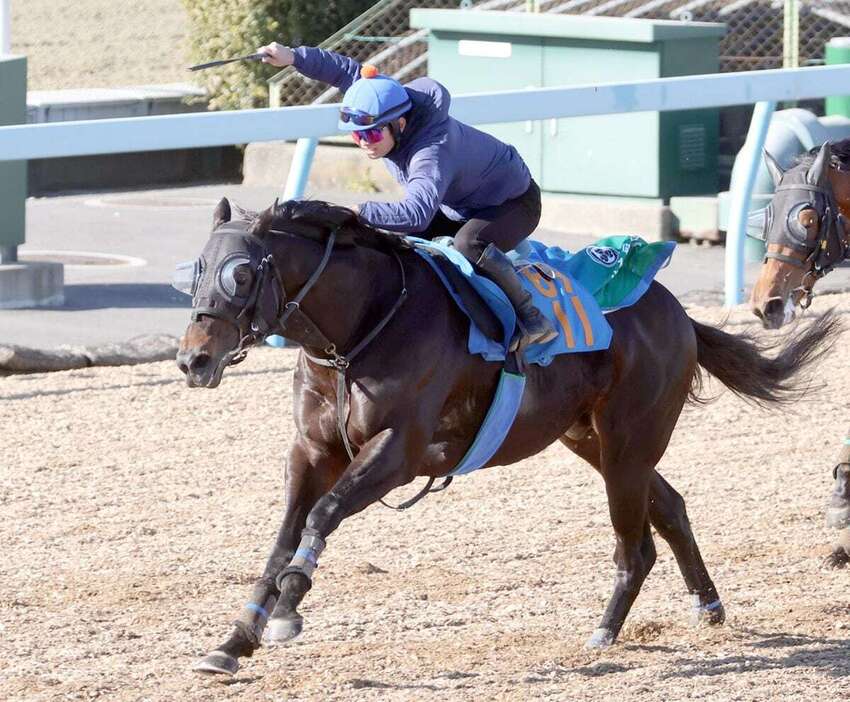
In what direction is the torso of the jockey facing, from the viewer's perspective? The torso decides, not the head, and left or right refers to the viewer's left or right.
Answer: facing the viewer and to the left of the viewer

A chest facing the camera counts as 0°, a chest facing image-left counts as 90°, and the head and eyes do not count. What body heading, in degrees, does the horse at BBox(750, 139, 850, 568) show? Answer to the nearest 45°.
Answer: approximately 45°

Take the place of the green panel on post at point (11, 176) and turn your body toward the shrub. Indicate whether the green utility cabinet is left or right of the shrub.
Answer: right

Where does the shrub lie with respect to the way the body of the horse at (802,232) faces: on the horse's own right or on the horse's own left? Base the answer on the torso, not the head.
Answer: on the horse's own right

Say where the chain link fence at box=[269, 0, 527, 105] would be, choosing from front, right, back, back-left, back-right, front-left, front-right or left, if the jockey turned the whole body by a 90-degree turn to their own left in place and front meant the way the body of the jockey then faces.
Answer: back-left

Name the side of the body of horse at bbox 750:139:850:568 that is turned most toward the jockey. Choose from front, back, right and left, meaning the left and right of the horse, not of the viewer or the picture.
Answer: front

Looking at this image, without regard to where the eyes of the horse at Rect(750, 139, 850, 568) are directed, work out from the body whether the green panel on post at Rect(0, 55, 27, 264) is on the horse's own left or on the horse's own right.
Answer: on the horse's own right

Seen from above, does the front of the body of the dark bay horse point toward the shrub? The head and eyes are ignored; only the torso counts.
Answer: no

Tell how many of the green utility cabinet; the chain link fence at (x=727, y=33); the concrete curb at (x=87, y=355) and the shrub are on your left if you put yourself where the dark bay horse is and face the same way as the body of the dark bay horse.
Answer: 0

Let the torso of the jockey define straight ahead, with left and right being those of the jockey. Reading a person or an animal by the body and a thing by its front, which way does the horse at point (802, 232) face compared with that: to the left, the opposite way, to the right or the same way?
the same way

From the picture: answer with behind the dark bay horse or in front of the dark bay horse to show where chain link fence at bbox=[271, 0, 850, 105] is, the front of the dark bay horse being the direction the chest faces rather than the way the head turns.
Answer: behind

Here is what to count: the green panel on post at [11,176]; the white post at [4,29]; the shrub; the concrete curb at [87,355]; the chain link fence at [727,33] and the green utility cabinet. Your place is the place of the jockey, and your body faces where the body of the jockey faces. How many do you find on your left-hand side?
0

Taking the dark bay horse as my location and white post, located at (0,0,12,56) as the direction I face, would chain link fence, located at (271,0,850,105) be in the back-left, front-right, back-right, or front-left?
front-right

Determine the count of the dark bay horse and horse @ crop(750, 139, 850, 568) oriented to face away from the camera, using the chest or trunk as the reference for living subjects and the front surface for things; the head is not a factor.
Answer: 0

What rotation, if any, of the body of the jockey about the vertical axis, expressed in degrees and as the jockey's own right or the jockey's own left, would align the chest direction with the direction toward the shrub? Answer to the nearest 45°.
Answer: approximately 135° to the jockey's own right

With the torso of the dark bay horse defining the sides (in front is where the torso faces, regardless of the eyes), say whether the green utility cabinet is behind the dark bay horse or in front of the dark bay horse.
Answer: behind

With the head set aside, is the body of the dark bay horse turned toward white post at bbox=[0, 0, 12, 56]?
no

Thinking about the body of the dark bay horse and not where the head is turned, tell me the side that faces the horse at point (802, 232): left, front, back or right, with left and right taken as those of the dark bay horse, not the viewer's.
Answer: back
